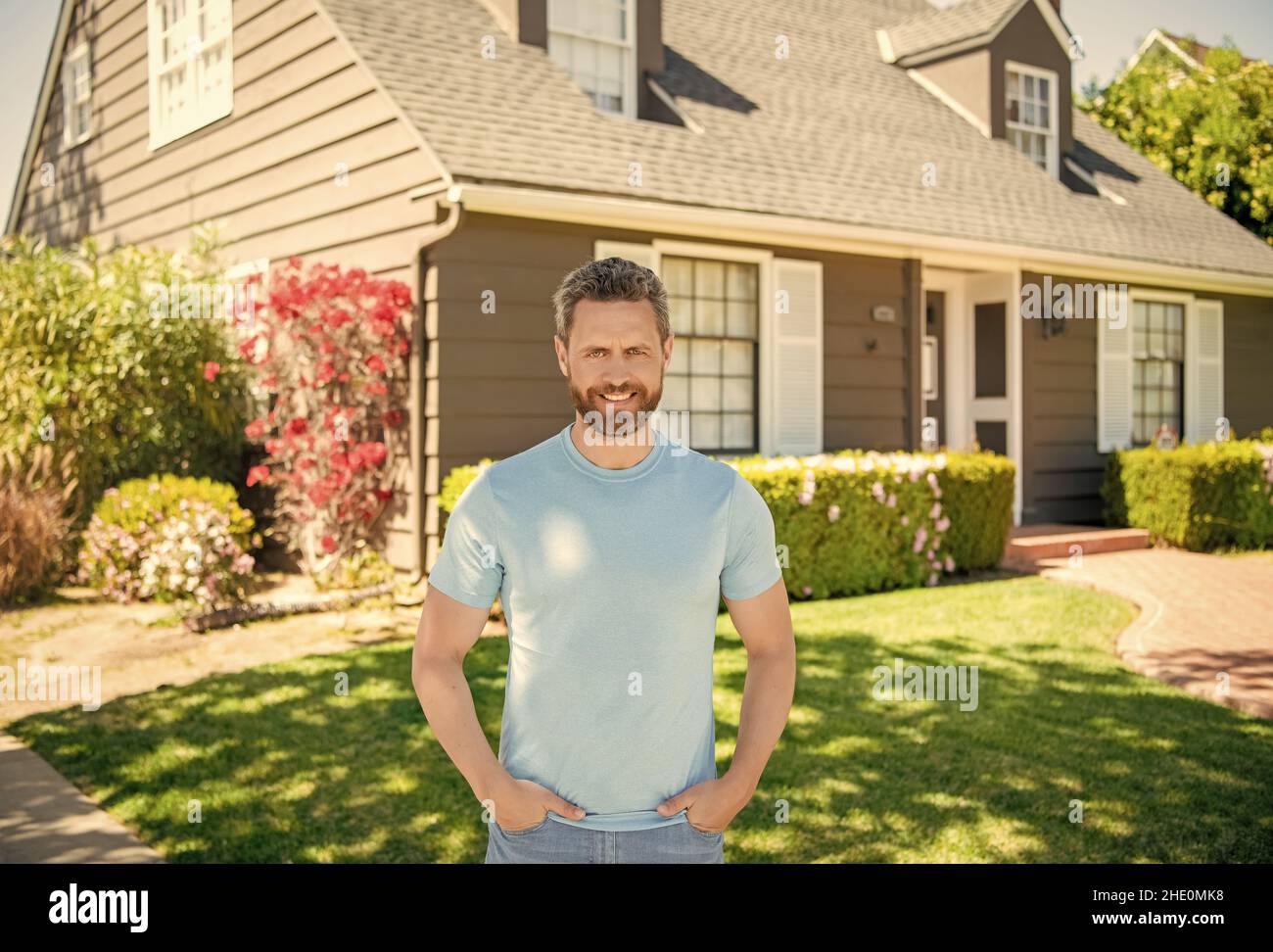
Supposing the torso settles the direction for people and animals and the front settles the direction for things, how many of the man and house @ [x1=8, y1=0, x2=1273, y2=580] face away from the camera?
0

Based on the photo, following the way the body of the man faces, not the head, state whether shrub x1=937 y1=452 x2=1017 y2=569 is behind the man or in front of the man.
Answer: behind

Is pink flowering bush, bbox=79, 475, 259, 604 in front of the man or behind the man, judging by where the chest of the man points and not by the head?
behind

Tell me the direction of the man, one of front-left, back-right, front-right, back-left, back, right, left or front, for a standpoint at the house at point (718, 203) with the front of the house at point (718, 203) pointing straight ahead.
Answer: front-right

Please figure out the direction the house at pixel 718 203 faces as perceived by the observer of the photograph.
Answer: facing the viewer and to the right of the viewer

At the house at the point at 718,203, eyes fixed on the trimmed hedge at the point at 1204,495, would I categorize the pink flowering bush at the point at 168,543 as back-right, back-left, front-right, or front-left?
back-right

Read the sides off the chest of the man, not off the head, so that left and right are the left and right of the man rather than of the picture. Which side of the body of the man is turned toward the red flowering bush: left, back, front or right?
back

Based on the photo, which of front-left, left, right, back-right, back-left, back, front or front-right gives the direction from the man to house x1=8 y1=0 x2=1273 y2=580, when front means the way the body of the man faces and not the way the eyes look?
back

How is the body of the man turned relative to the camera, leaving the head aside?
toward the camera

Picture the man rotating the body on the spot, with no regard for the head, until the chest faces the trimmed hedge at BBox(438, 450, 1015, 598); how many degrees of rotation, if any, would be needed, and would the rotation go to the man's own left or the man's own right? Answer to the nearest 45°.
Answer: approximately 180°
